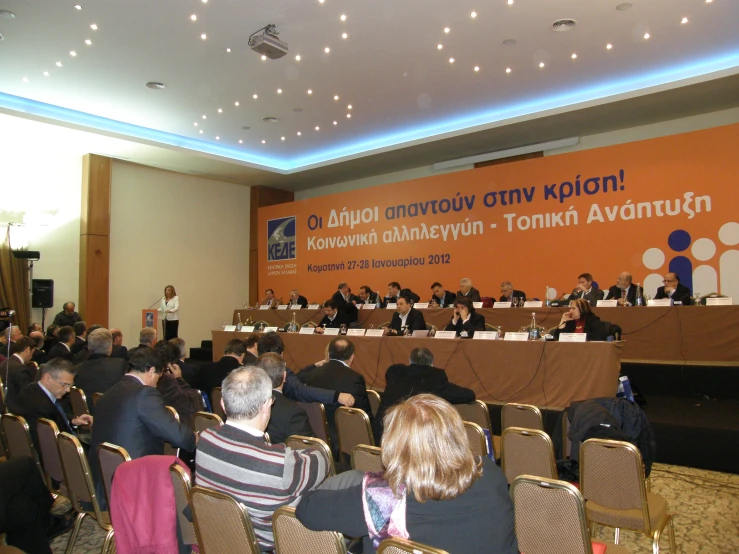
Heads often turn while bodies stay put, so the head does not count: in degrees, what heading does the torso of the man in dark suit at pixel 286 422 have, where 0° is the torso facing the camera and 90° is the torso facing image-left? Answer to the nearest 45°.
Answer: approximately 225°

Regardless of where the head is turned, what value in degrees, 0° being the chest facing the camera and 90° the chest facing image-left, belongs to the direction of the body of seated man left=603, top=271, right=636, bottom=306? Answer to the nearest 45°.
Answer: approximately 45°

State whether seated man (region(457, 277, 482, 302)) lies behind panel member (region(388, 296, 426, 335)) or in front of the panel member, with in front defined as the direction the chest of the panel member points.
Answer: behind

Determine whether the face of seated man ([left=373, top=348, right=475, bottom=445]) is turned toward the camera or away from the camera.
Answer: away from the camera

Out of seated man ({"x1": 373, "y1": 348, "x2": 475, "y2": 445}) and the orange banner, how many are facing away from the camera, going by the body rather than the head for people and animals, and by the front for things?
1

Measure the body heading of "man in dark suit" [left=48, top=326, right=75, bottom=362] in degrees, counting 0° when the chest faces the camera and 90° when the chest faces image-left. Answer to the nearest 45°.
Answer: approximately 225°

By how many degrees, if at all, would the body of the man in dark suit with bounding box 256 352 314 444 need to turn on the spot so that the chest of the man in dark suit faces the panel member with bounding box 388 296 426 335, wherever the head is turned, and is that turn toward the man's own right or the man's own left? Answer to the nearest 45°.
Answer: approximately 45° to the man's own left

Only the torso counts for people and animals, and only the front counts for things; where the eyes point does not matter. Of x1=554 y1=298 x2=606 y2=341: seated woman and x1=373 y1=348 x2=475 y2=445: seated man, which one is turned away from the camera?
the seated man

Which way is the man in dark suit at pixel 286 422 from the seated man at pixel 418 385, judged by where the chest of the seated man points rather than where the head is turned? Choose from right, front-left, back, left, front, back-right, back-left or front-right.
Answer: back-left

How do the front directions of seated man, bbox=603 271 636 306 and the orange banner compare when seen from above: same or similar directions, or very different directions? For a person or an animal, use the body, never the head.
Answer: same or similar directions

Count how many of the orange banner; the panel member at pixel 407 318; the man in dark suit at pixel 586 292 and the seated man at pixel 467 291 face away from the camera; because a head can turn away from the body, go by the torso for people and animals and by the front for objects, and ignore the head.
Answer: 0

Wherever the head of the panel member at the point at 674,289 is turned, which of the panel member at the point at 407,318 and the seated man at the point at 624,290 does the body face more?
the panel member

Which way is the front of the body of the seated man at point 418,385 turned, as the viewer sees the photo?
away from the camera

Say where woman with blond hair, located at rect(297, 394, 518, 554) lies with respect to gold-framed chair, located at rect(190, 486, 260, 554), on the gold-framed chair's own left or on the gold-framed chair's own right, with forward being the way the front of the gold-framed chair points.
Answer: on the gold-framed chair's own right

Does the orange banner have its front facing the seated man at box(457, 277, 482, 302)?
yes

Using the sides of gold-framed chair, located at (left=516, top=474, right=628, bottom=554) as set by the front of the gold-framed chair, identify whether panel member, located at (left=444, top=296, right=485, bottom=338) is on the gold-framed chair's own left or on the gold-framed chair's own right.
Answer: on the gold-framed chair's own left

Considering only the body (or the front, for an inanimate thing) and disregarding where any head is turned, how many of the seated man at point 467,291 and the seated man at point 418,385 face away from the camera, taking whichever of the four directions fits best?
1

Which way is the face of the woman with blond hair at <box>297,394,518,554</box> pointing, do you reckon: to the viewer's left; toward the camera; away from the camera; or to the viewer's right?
away from the camera

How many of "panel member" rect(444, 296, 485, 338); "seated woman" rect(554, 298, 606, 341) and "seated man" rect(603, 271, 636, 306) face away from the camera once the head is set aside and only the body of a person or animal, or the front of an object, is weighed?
0

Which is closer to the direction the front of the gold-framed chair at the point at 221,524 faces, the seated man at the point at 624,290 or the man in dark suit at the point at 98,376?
the seated man
